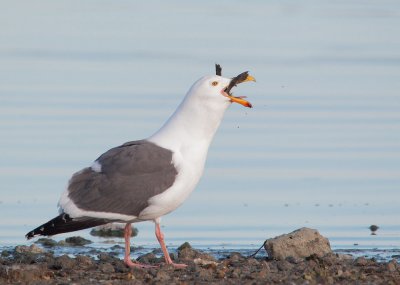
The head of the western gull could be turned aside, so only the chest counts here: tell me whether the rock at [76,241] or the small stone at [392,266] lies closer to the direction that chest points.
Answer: the small stone

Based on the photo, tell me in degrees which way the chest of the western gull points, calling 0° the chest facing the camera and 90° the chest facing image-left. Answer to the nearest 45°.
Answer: approximately 270°

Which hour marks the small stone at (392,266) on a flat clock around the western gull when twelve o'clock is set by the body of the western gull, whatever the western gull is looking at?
The small stone is roughly at 12 o'clock from the western gull.

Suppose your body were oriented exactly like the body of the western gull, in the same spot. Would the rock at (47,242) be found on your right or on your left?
on your left

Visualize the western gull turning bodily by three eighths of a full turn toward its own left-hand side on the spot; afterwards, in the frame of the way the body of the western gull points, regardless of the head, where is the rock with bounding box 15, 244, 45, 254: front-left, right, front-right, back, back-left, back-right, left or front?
front
